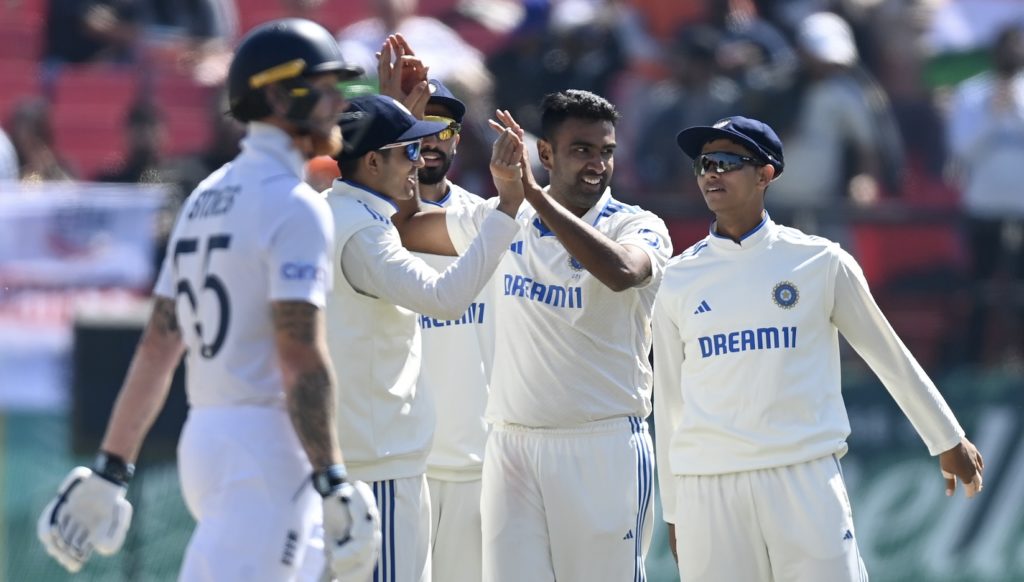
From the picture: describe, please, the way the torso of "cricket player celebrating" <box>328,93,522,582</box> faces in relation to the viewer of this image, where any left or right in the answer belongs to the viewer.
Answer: facing to the right of the viewer

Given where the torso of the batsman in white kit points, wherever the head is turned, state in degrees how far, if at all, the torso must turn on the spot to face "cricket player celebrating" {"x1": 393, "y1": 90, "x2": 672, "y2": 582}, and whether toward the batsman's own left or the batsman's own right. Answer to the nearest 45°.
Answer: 0° — they already face them

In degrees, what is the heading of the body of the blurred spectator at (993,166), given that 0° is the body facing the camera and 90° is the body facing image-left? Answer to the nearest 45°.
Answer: approximately 0°

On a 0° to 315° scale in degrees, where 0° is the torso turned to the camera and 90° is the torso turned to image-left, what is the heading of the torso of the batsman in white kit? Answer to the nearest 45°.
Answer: approximately 225°

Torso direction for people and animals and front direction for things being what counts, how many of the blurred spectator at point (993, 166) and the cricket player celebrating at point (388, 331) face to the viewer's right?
1

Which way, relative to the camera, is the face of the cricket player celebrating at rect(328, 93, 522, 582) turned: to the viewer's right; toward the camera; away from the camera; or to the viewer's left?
to the viewer's right

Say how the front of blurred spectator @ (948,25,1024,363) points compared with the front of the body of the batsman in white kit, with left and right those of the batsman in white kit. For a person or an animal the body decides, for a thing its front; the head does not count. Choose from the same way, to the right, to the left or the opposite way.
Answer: the opposite way

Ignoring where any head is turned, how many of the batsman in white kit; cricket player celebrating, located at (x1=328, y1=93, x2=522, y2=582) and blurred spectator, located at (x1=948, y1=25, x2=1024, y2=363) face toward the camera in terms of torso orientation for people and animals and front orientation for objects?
1
